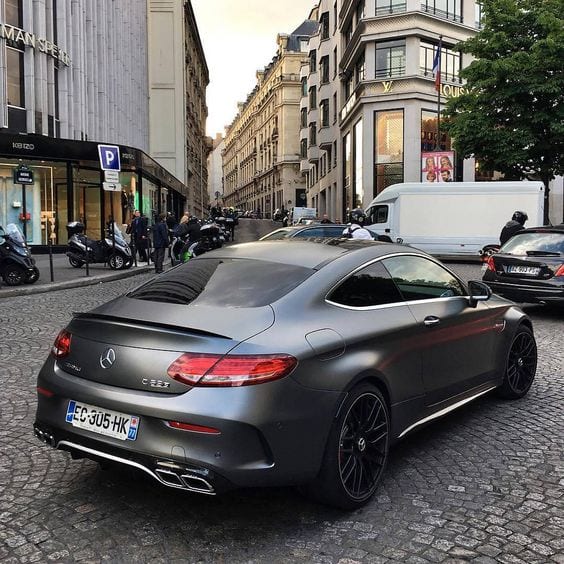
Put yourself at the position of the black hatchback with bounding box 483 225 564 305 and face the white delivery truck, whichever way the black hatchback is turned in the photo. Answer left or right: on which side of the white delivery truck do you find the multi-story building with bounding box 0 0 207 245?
left

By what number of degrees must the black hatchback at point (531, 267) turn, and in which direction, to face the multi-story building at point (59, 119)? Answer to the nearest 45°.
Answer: approximately 90° to its left

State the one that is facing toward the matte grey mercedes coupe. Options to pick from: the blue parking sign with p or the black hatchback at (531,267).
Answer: the blue parking sign with p

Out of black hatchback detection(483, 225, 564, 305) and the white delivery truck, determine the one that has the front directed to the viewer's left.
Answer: the white delivery truck

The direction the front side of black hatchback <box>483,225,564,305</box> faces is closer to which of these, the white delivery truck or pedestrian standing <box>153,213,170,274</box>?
the white delivery truck

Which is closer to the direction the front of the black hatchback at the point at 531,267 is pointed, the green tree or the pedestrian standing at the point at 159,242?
the green tree

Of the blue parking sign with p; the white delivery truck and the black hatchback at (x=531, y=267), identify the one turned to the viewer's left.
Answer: the white delivery truck

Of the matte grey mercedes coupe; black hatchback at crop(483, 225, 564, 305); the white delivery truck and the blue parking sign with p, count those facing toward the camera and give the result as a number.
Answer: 1

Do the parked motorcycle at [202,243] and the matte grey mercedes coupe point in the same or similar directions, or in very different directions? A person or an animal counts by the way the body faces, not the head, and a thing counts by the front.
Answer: very different directions

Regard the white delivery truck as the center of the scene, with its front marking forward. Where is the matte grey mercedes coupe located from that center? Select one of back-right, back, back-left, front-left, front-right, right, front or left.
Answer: left

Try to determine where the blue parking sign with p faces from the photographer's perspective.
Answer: facing the viewer

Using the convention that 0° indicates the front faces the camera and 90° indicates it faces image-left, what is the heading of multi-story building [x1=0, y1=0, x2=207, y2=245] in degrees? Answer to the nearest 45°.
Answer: approximately 315°

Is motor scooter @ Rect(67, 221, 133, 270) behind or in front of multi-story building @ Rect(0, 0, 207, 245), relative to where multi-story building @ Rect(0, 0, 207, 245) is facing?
in front

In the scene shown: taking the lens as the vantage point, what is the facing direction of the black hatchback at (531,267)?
facing away from the viewer and to the right of the viewer

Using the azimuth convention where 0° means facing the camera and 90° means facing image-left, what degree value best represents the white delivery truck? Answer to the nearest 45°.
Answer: approximately 90°
